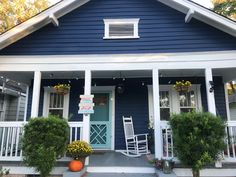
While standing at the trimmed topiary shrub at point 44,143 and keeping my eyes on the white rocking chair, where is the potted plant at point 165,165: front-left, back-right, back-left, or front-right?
front-right

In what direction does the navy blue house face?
toward the camera
